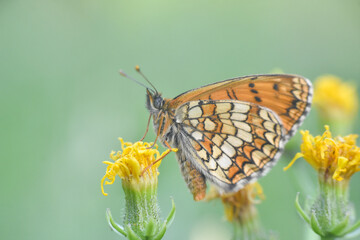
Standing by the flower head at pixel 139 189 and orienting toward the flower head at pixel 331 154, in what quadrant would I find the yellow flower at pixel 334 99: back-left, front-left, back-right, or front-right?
front-left

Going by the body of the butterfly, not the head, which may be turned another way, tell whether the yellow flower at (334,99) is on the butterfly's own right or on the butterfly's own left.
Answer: on the butterfly's own right

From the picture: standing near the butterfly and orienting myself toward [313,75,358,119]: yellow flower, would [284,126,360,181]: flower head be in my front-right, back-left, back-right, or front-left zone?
front-right

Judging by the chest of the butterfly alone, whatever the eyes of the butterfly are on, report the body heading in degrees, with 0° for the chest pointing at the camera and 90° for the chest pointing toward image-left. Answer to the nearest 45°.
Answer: approximately 90°
